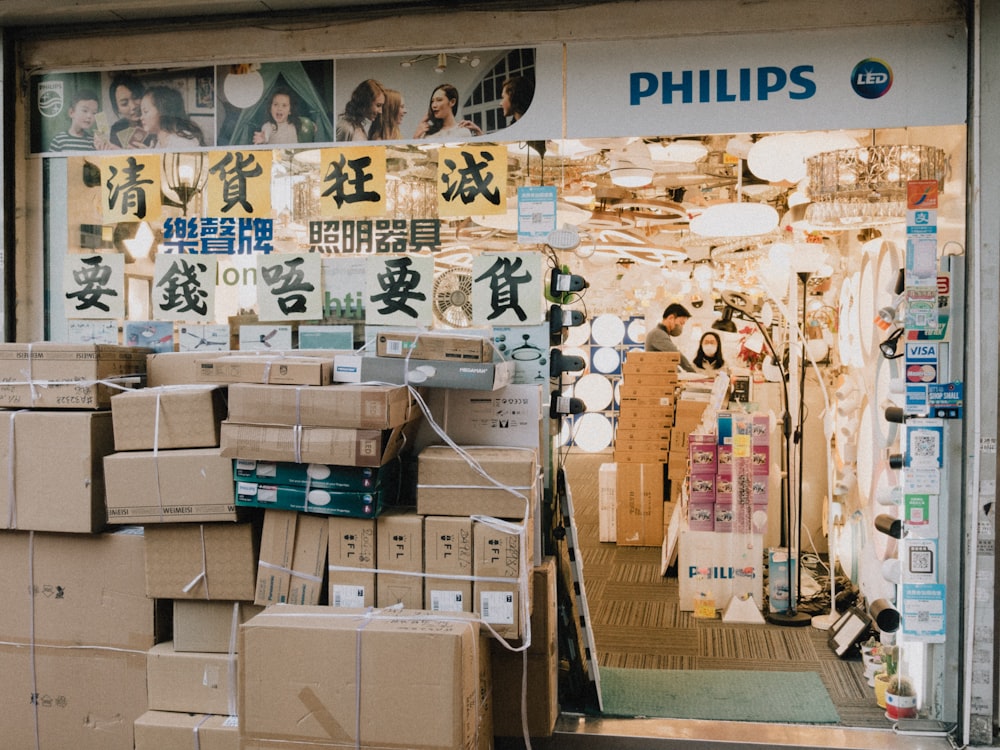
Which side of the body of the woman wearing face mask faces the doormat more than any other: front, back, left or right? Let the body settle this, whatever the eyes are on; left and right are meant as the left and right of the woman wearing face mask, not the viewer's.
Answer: front

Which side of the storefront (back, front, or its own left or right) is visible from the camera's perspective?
front

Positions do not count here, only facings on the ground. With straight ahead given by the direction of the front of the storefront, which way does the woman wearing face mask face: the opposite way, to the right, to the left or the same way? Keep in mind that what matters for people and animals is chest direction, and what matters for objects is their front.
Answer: the same way

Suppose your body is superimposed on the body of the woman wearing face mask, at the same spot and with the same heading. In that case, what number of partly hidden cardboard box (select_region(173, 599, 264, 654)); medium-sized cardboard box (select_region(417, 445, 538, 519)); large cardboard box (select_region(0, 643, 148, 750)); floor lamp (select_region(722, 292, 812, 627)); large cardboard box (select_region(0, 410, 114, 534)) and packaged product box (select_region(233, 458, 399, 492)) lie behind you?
0

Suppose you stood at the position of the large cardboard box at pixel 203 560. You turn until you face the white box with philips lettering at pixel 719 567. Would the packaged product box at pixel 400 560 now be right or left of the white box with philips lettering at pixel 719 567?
right

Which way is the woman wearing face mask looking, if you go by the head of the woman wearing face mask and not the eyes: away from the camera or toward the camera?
toward the camera

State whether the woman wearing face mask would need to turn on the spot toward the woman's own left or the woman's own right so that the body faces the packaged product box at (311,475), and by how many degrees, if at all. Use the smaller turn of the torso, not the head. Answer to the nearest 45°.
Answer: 0° — they already face it

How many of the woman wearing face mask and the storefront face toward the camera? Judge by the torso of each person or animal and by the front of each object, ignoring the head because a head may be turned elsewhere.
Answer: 2
